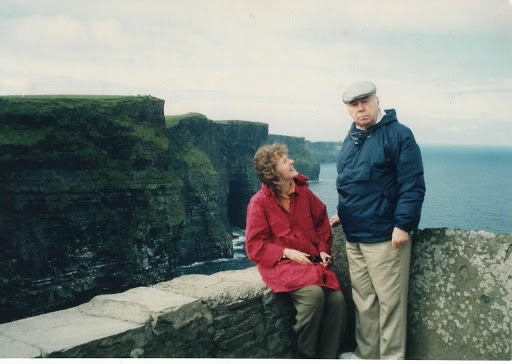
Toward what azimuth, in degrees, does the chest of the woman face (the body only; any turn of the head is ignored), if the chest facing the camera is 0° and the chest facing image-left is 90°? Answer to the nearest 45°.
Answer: approximately 315°

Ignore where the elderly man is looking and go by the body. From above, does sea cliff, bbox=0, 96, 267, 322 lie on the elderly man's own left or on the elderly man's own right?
on the elderly man's own right

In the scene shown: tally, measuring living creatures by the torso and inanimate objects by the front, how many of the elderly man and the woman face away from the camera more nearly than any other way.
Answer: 0

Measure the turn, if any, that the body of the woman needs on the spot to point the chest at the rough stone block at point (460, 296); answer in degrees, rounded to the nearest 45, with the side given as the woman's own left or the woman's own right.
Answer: approximately 45° to the woman's own left

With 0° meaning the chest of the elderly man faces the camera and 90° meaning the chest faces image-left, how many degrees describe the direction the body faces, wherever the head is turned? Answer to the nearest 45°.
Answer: approximately 45°

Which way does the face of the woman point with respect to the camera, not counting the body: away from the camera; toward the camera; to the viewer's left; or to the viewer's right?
to the viewer's right
